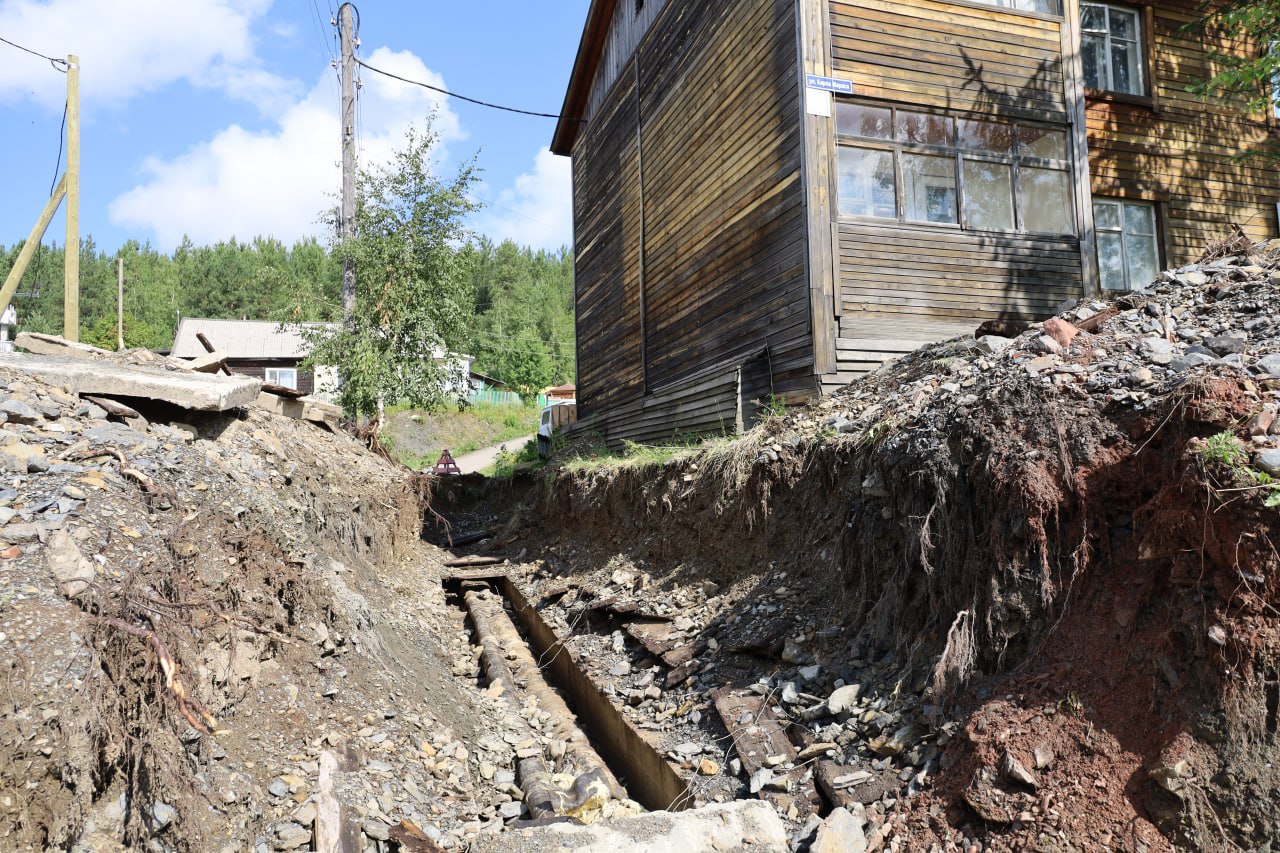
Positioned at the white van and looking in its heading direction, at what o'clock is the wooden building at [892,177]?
The wooden building is roughly at 10 o'clock from the white van.

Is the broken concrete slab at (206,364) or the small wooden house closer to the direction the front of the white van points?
the broken concrete slab

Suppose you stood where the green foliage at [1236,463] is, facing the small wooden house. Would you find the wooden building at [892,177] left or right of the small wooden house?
right

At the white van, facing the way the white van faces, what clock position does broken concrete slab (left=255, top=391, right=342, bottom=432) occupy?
The broken concrete slab is roughly at 11 o'clock from the white van.

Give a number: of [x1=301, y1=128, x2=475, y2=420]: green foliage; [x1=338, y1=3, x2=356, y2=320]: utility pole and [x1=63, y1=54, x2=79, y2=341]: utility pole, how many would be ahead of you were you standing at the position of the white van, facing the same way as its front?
3

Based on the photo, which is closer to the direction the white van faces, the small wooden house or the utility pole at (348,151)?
the utility pole

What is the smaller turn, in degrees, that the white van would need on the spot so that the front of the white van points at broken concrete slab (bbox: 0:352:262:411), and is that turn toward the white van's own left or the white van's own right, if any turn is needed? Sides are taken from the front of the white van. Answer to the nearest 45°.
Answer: approximately 45° to the white van's own left

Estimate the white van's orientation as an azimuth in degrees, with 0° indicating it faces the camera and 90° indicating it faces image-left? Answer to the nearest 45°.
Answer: approximately 45°

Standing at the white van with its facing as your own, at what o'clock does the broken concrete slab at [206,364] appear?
The broken concrete slab is roughly at 11 o'clock from the white van.

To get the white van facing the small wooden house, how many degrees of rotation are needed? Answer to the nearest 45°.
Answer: approximately 90° to its right
